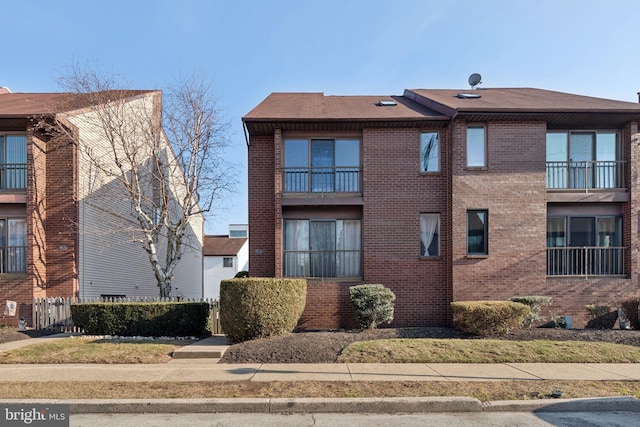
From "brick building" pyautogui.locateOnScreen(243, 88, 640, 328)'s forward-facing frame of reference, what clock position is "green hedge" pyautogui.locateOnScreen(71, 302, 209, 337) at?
The green hedge is roughly at 2 o'clock from the brick building.

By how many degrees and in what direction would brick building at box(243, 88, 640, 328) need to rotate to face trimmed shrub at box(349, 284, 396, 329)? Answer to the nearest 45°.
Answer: approximately 45° to its right

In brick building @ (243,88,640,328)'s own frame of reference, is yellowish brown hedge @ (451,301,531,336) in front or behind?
in front

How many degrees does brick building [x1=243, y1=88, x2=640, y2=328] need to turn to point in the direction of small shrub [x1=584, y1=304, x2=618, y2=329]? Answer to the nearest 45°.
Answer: approximately 90° to its left

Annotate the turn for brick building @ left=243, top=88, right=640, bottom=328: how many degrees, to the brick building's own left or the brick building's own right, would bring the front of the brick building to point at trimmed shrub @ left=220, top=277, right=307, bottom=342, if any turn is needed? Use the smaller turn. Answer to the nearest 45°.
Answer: approximately 45° to the brick building's own right

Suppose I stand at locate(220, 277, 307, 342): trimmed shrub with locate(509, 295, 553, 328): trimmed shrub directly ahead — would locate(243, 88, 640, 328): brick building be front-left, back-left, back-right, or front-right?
front-left

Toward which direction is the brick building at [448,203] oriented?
toward the camera

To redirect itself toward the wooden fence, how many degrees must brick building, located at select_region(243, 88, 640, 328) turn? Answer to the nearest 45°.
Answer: approximately 90° to its right

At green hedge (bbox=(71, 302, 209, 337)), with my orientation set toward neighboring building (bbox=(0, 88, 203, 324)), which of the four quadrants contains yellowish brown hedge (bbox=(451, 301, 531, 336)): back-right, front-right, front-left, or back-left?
back-right

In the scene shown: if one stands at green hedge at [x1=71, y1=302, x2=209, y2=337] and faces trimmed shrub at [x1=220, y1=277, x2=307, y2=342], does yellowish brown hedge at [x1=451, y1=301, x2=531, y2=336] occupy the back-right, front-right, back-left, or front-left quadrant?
front-left
